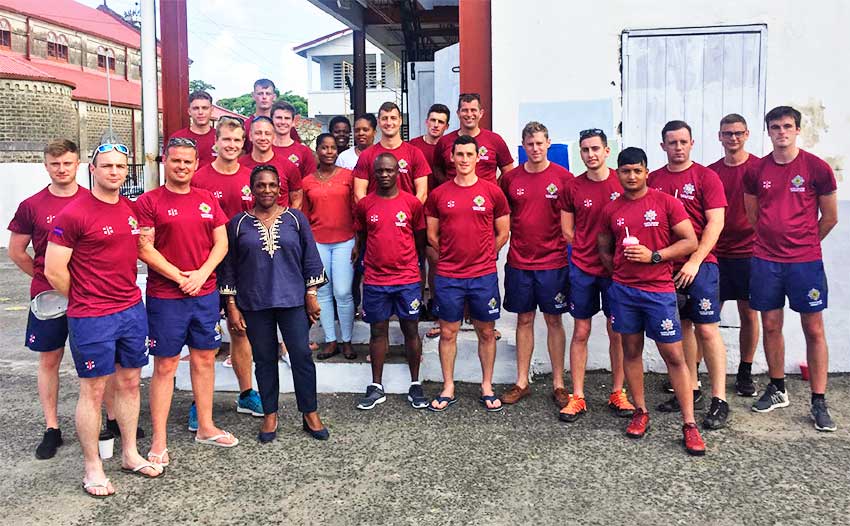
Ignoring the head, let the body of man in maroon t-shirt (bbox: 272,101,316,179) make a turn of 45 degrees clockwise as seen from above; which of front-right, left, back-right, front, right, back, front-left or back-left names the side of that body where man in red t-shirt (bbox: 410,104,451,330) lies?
back-left

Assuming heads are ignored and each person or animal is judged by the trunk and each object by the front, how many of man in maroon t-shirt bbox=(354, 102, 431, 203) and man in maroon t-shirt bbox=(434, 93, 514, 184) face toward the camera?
2

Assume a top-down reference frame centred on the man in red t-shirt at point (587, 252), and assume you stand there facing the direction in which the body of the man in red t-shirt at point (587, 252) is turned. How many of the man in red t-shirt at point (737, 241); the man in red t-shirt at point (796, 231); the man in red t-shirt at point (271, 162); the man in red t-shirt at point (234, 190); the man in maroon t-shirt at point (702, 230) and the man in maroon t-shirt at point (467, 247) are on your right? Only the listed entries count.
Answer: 3

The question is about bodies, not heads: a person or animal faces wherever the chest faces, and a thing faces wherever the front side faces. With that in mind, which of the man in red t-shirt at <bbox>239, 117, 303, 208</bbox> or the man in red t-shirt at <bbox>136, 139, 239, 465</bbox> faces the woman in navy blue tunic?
the man in red t-shirt at <bbox>239, 117, 303, 208</bbox>

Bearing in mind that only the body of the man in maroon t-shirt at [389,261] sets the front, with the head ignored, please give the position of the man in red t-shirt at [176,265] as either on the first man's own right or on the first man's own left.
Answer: on the first man's own right

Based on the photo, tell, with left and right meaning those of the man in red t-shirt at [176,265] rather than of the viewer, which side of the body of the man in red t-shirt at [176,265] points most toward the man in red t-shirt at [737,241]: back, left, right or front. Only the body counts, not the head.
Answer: left

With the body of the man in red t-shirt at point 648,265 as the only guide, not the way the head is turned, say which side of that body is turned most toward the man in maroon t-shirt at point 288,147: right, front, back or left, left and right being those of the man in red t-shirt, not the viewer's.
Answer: right

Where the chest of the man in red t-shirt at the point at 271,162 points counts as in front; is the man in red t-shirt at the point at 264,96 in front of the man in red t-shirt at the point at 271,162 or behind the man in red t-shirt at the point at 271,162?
behind

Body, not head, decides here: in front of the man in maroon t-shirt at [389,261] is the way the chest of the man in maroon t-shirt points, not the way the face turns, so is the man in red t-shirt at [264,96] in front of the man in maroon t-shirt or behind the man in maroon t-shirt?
behind
